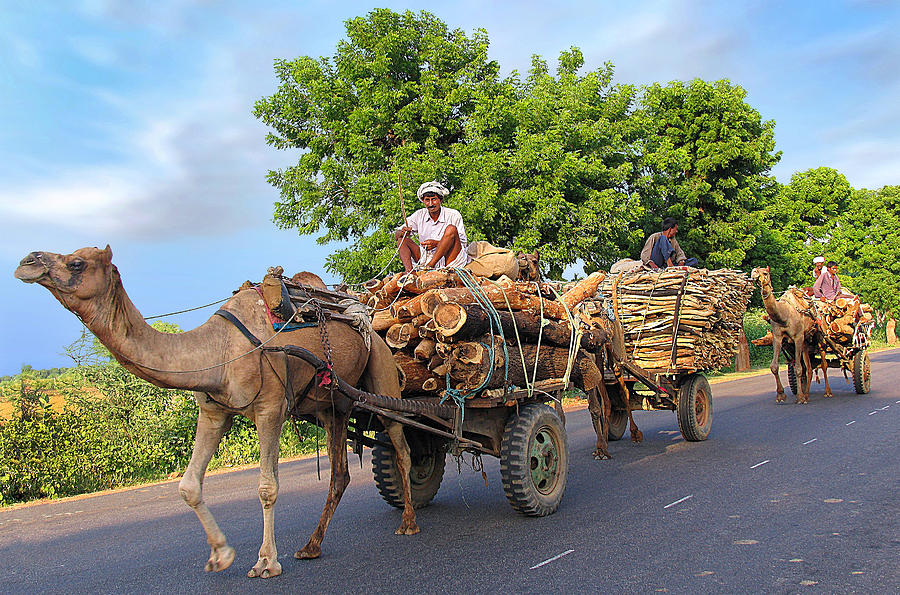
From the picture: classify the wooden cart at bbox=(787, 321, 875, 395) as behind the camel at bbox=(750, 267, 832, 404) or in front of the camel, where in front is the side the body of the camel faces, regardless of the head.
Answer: behind

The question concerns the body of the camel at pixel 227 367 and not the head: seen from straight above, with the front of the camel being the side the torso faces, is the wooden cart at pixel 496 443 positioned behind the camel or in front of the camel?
behind

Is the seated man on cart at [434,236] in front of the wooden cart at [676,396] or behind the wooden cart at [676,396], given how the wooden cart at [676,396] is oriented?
in front

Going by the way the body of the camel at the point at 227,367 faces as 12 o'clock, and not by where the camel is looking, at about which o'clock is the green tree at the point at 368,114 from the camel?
The green tree is roughly at 5 o'clock from the camel.

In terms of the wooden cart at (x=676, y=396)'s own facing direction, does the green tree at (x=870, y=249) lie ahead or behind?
behind

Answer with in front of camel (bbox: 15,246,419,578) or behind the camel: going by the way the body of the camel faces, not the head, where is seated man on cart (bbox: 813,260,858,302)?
behind

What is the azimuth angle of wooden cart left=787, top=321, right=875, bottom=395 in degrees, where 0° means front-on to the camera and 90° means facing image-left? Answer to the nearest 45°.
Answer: approximately 45°

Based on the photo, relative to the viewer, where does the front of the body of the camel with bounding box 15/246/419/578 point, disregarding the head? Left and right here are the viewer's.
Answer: facing the viewer and to the left of the viewer

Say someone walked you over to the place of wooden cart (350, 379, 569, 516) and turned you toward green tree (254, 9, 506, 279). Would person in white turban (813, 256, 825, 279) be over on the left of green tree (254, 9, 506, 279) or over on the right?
right

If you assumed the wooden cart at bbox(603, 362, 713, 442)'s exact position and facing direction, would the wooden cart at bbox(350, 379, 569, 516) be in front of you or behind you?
in front

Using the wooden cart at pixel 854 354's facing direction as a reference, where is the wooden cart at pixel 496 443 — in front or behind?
in front

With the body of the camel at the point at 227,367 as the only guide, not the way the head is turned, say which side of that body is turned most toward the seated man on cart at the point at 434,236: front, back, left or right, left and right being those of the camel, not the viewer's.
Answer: back
